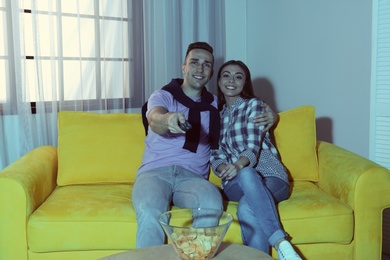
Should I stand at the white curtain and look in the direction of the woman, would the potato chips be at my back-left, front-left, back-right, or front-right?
front-right

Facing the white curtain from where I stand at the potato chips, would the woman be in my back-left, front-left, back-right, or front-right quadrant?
front-right

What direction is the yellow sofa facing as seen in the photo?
toward the camera

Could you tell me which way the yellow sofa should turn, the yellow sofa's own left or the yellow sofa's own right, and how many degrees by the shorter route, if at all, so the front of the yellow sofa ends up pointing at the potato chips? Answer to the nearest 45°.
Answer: approximately 45° to the yellow sofa's own left

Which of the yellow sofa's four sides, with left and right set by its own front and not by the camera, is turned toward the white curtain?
back

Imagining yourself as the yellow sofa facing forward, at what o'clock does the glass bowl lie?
The glass bowl is roughly at 11 o'clock from the yellow sofa.
